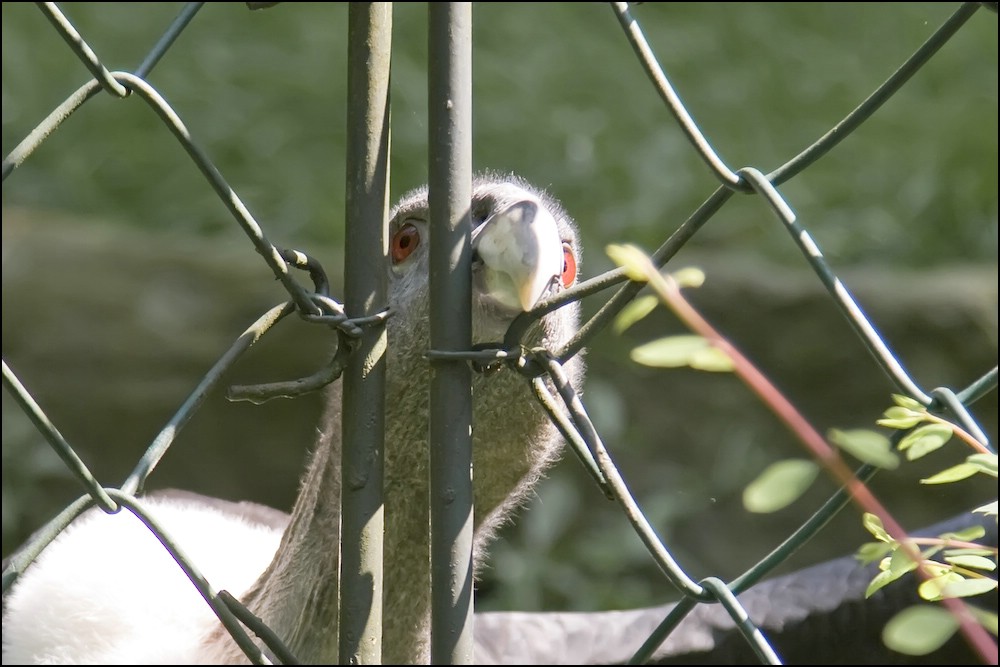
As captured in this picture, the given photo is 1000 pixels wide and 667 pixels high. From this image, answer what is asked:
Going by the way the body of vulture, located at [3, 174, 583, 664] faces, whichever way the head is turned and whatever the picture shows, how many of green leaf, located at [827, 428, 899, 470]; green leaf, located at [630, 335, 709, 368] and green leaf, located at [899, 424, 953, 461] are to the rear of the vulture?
0

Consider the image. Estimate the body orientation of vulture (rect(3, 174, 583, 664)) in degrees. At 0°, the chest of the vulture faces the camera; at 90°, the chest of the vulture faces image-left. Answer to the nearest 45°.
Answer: approximately 315°

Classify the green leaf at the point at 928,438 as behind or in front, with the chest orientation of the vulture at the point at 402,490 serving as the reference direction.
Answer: in front

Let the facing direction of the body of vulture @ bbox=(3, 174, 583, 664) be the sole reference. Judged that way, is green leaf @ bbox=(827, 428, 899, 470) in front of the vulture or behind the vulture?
in front

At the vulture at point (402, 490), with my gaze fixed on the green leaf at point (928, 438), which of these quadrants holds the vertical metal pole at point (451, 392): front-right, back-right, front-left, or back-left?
front-right

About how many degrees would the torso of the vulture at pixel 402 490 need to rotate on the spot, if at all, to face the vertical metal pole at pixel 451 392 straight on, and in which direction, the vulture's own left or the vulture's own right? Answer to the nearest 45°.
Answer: approximately 45° to the vulture's own right

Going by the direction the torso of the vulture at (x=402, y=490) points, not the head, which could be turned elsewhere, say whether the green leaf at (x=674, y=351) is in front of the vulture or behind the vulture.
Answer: in front
